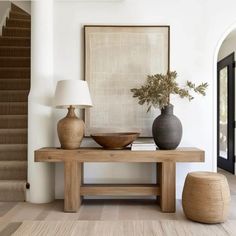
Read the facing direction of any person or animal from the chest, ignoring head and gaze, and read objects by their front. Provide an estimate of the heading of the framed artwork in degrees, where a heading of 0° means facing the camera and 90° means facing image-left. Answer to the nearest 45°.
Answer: approximately 0°

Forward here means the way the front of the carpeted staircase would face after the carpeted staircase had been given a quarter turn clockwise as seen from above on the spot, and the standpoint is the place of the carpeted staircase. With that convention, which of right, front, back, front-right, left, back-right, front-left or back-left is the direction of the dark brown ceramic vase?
back-left

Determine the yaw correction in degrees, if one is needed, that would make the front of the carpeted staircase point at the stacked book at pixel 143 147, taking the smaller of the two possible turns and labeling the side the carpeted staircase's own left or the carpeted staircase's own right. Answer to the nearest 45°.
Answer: approximately 45° to the carpeted staircase's own left

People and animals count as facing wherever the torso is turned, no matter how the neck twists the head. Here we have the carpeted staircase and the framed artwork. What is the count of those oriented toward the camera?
2

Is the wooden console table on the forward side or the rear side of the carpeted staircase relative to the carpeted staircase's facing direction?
on the forward side

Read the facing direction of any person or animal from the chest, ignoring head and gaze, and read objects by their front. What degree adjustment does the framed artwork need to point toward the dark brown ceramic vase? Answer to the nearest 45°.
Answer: approximately 45° to its left
